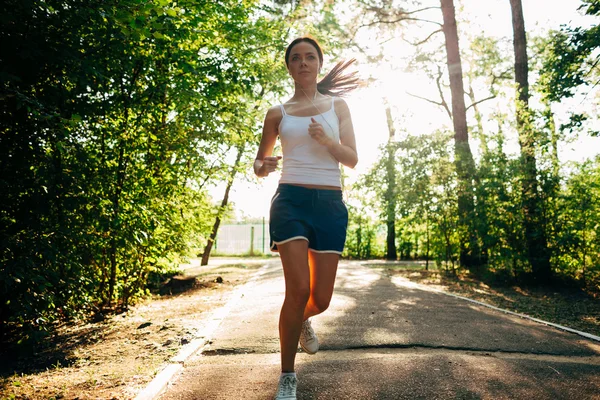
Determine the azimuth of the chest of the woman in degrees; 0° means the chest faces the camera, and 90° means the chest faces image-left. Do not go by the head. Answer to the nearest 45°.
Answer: approximately 0°

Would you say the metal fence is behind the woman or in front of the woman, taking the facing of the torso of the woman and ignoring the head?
behind
